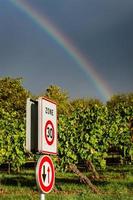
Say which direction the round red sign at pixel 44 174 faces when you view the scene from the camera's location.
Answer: facing the viewer and to the right of the viewer

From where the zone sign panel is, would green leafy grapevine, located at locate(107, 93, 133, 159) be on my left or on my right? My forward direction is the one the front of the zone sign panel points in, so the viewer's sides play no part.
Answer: on my left

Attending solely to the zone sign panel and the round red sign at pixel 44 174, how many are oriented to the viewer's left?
0
